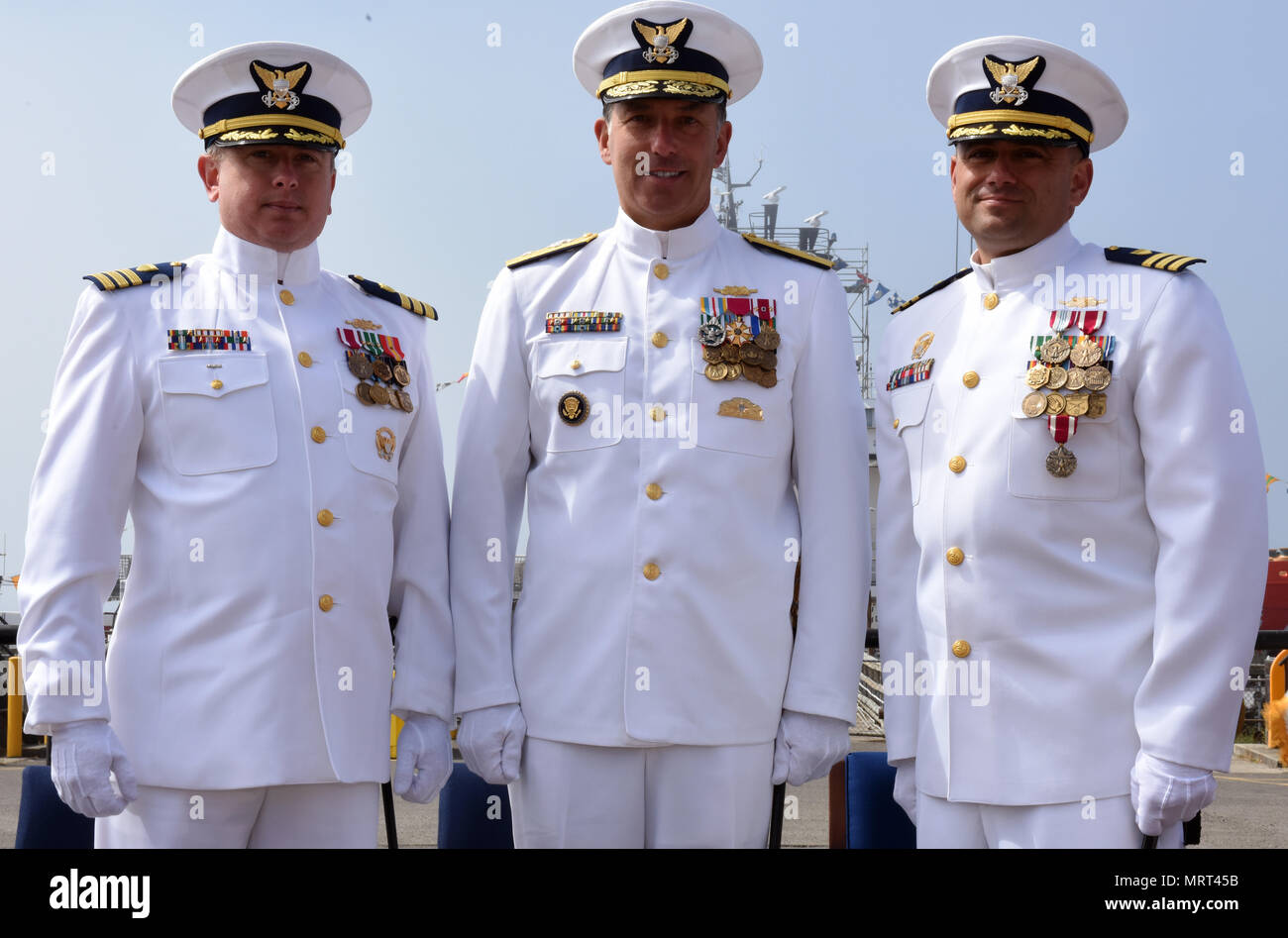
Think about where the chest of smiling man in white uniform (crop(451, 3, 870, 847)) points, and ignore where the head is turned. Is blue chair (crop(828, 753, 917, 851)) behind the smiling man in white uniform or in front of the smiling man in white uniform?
behind

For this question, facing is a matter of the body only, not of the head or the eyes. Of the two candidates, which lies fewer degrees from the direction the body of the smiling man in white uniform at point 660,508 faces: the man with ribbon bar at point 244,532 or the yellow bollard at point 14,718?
the man with ribbon bar

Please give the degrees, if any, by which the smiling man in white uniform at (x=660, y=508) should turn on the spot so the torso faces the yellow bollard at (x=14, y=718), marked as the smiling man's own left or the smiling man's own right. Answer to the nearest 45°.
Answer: approximately 135° to the smiling man's own right

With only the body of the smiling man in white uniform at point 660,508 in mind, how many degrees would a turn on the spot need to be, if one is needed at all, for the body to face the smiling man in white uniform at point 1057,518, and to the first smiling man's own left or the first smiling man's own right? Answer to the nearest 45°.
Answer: approximately 90° to the first smiling man's own left

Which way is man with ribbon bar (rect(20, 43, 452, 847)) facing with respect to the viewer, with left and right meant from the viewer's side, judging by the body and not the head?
facing the viewer and to the right of the viewer

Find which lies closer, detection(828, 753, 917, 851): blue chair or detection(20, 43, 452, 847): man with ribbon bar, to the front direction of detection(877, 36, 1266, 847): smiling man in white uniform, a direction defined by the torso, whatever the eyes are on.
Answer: the man with ribbon bar

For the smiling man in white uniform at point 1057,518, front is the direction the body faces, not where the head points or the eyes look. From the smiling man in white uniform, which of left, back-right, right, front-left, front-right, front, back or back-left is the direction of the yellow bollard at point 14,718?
right

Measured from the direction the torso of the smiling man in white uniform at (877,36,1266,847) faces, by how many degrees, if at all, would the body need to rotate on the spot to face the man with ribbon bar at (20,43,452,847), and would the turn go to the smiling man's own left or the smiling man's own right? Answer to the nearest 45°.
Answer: approximately 45° to the smiling man's own right

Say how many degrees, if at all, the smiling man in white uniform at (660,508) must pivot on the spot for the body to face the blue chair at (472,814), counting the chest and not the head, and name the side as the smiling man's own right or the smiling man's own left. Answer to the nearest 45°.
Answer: approximately 135° to the smiling man's own right

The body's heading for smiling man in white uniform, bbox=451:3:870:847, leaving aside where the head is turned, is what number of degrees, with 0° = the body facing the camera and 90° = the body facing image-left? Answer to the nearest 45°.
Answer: approximately 0°
